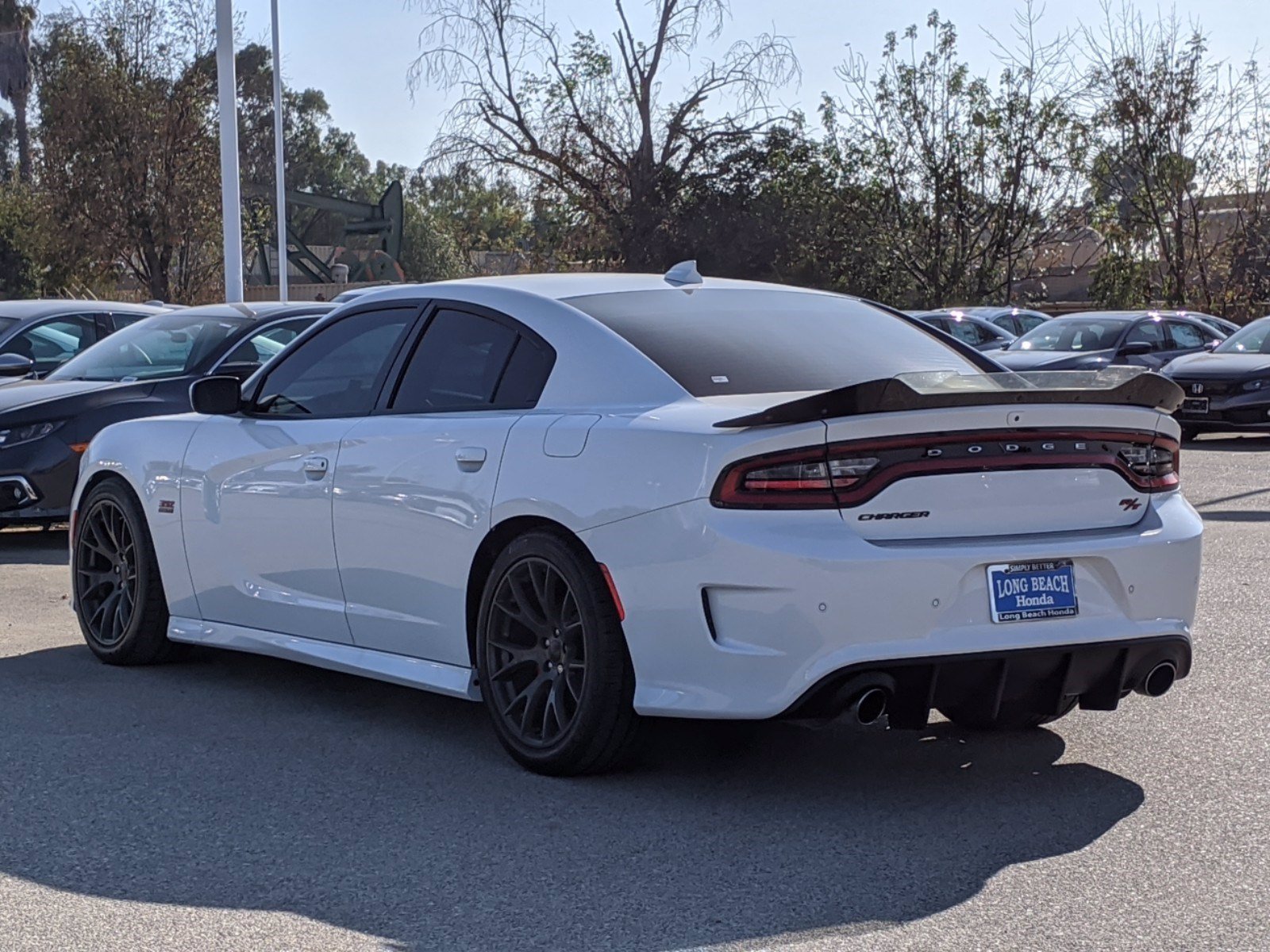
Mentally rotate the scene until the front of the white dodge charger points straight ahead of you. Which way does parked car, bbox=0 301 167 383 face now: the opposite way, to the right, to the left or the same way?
to the left

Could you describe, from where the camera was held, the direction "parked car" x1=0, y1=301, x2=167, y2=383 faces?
facing the viewer and to the left of the viewer

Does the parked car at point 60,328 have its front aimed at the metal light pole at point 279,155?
no

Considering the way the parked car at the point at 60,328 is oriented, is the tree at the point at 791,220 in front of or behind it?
behind

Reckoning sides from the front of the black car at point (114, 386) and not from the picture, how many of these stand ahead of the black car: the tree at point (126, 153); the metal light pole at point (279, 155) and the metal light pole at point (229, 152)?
0

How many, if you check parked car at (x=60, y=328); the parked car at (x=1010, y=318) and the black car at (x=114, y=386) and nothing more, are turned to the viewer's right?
0

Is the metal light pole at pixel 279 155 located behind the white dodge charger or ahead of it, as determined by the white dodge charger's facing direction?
ahead

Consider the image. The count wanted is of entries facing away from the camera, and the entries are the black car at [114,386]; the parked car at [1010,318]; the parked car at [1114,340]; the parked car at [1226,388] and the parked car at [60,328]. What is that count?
0

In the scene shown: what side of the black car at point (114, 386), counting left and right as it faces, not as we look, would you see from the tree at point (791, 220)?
back

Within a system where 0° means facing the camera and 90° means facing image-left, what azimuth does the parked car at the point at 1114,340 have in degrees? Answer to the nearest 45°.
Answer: approximately 45°

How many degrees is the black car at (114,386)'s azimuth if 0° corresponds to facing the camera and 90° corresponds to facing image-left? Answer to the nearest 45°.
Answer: approximately 45°

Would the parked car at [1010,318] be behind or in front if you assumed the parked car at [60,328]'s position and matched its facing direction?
behind

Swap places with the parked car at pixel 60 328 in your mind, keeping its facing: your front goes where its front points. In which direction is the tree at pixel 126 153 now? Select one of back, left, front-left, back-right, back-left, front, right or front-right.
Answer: back-right

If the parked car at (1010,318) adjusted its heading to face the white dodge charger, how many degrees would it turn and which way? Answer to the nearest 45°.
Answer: approximately 45° to its left

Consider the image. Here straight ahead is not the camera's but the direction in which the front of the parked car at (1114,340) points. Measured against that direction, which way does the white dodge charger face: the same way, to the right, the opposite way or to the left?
to the right

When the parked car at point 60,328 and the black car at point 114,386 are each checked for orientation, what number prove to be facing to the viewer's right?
0

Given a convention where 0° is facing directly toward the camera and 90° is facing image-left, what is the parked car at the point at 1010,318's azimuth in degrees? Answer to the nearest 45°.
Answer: approximately 45°

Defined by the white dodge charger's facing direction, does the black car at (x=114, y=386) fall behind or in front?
in front
